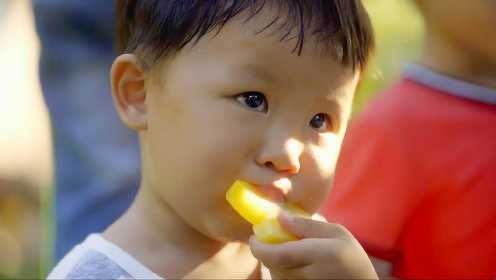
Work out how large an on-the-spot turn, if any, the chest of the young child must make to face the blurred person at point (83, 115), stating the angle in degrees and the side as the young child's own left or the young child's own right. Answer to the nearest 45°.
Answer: approximately 180°

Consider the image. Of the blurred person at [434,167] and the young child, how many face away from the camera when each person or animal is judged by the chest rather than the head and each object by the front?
0

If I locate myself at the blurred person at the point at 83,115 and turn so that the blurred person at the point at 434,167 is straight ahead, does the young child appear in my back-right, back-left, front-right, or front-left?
front-right

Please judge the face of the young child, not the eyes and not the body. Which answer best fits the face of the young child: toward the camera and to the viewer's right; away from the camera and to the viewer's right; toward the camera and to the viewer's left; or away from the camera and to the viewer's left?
toward the camera and to the viewer's right

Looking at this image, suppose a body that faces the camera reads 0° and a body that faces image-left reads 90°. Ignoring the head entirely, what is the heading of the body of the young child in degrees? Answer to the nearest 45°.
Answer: approximately 315°
